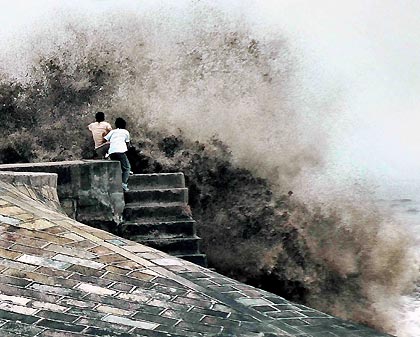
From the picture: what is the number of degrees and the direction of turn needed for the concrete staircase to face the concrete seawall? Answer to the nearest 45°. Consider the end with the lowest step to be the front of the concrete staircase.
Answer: approximately 90° to its right

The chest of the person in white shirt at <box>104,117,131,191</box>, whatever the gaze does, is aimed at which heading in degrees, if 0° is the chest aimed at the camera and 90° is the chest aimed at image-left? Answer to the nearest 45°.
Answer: approximately 180°

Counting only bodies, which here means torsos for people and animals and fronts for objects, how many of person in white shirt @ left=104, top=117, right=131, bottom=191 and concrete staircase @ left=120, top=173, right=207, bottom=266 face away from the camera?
1
